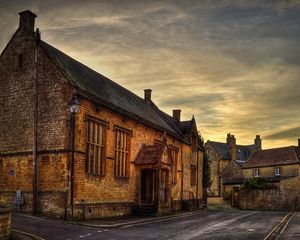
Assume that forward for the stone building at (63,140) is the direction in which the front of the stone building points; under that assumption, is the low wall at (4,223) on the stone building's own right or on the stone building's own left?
on the stone building's own right

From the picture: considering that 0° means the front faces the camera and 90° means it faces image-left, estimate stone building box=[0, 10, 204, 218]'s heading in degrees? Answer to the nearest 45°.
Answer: approximately 315°
